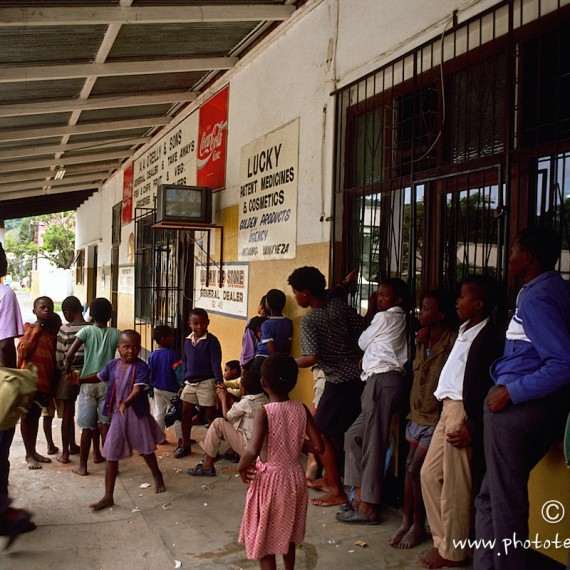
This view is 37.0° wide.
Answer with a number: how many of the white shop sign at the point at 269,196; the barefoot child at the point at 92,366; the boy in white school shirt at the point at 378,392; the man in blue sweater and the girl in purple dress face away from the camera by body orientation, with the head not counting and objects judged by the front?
1

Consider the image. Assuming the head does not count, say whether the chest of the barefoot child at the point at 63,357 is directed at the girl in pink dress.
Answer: no

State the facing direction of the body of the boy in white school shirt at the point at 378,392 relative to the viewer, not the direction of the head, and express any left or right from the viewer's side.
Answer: facing to the left of the viewer

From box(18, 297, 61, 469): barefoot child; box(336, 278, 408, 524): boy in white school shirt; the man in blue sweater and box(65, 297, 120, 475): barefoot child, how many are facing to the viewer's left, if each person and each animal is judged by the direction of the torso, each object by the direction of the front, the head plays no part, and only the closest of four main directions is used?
2

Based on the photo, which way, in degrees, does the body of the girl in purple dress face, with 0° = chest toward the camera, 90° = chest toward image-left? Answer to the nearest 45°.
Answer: approximately 45°

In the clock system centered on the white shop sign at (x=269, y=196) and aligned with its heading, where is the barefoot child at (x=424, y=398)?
The barefoot child is roughly at 10 o'clock from the white shop sign.

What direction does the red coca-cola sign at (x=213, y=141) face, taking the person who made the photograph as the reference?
facing the viewer and to the left of the viewer

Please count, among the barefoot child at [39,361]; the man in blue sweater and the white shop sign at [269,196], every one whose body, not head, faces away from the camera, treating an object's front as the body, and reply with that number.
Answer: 0

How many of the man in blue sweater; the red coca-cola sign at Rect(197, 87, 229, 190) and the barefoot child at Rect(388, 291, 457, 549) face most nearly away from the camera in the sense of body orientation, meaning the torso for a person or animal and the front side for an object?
0
